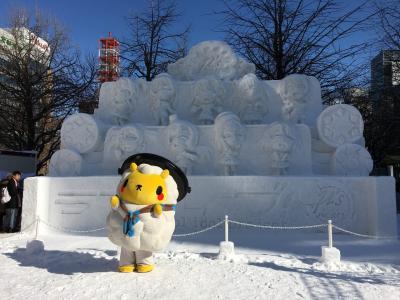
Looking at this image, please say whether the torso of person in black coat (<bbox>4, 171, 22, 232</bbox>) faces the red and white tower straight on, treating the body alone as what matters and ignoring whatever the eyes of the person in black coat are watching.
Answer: no

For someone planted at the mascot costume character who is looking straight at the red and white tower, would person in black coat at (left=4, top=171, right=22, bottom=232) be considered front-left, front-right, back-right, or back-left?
front-left

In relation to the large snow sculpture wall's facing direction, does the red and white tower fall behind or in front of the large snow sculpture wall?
behind

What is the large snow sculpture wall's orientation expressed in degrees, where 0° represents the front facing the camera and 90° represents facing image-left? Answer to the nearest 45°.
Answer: approximately 0°

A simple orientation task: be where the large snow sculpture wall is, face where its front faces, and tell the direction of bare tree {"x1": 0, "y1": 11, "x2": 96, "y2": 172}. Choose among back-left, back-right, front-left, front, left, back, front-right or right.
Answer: back-right

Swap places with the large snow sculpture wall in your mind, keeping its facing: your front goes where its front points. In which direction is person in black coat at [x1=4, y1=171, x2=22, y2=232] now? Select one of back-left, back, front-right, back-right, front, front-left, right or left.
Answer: right
